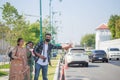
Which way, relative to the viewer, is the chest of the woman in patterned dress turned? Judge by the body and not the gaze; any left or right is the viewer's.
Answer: facing the viewer and to the right of the viewer

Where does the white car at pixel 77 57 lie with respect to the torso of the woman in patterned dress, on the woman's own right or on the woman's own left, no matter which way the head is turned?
on the woman's own left

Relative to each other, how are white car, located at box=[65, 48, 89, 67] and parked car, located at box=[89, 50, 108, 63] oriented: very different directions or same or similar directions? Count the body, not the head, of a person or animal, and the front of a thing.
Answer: same or similar directions

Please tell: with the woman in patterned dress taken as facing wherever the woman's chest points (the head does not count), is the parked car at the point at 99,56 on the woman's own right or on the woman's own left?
on the woman's own left
